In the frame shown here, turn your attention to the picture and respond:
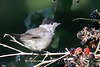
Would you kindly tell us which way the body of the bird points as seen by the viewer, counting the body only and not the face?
to the viewer's right
